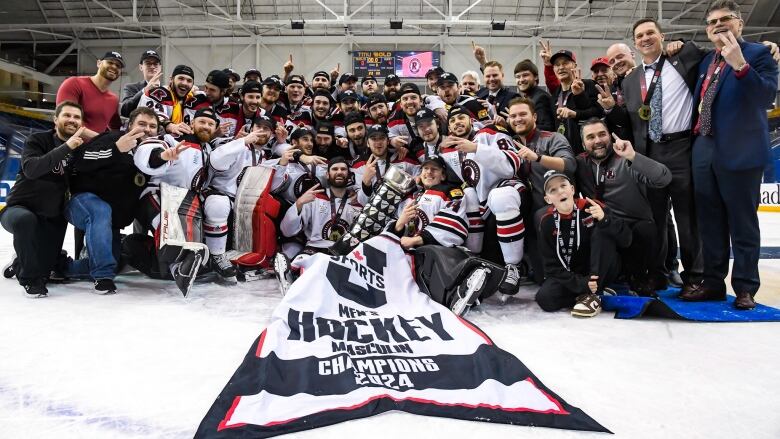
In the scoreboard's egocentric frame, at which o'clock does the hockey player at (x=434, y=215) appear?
The hockey player is roughly at 12 o'clock from the scoreboard.

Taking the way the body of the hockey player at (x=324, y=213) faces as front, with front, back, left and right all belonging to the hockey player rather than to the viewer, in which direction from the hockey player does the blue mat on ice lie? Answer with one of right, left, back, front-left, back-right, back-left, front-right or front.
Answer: front-left

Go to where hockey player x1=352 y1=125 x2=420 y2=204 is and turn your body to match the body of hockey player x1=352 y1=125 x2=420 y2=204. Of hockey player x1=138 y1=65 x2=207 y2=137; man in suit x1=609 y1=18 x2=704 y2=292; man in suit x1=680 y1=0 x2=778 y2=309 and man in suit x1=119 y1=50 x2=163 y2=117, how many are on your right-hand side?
2

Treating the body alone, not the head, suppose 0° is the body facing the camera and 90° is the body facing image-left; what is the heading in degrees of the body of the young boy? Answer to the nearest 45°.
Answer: approximately 0°

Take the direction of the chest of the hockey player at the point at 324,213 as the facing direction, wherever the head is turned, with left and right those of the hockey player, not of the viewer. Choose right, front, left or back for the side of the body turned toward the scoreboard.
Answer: back

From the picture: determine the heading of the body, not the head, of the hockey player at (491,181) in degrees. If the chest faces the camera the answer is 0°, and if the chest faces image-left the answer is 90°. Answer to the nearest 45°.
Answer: approximately 45°

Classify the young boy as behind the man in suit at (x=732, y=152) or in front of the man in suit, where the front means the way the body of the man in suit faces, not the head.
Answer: in front

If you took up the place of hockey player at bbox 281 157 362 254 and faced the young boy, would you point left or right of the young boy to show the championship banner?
right
